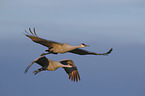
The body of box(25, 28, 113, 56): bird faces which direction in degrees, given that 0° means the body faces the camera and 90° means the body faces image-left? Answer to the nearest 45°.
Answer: approximately 315°
